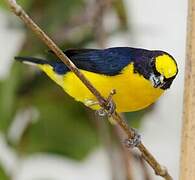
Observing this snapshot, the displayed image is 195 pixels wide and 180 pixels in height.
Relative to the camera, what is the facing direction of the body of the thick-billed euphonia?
to the viewer's right
